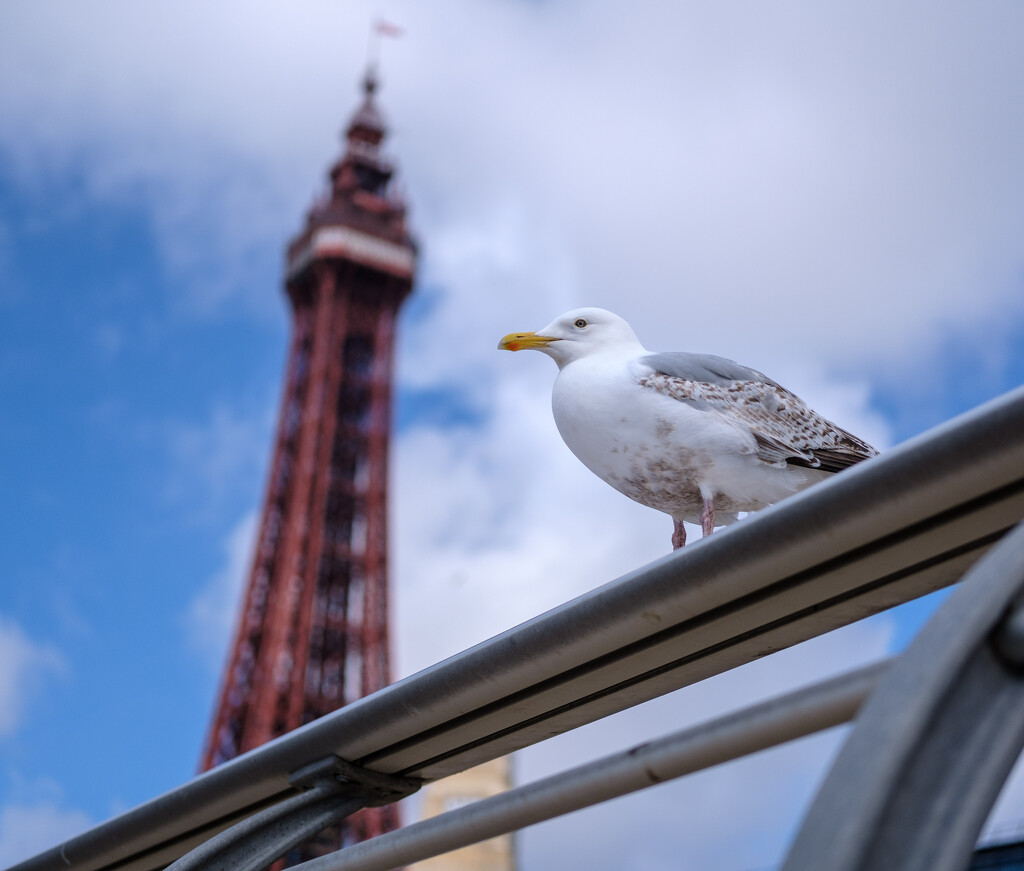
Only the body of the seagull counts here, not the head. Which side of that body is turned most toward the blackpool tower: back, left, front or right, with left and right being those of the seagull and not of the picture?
right

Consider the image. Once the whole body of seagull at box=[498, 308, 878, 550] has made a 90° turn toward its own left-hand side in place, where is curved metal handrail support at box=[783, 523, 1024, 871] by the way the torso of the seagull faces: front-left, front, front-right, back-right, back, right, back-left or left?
front

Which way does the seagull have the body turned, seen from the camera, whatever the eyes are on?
to the viewer's left
